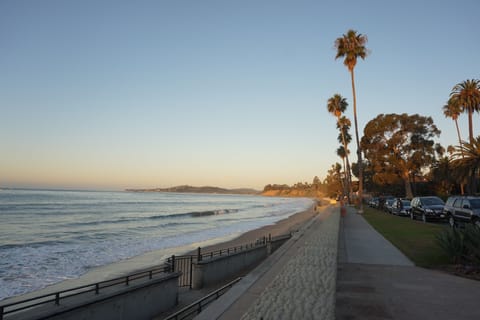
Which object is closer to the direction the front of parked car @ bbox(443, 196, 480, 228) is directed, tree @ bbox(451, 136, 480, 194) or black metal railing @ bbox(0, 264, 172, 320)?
the black metal railing

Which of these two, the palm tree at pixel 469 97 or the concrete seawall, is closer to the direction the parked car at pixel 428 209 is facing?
the concrete seawall
